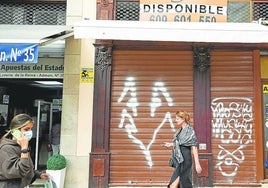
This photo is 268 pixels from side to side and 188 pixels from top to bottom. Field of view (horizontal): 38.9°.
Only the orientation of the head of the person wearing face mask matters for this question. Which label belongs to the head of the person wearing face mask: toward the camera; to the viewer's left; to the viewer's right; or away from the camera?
to the viewer's right

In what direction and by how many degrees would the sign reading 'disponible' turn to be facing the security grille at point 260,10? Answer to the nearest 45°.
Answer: approximately 90° to its left

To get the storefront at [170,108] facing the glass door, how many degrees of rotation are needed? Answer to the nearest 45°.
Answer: approximately 90° to its right

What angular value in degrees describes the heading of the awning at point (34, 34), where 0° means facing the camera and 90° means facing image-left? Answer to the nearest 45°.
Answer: approximately 0°
